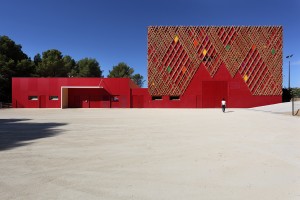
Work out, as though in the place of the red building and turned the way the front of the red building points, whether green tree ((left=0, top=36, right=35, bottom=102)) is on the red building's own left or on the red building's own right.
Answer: on the red building's own right

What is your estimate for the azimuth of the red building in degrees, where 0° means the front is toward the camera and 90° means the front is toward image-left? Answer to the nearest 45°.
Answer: approximately 0°
